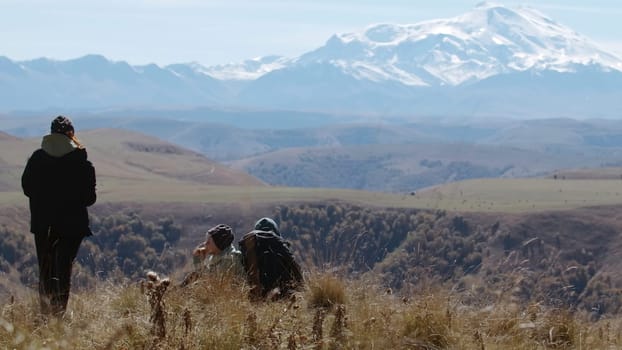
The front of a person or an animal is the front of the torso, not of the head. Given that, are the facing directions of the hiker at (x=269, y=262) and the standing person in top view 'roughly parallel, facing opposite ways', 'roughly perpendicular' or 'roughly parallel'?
roughly parallel

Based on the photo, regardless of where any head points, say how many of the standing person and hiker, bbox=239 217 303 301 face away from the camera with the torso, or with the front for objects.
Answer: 2

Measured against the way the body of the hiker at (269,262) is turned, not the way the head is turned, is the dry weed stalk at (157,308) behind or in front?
behind

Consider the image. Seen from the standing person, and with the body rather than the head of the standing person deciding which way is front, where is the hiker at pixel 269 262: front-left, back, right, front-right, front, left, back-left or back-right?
right

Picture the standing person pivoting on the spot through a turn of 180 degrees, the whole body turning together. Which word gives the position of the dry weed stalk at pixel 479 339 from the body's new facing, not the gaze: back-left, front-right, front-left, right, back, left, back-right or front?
front-left

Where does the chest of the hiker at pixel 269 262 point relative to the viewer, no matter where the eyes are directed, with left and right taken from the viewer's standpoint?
facing away from the viewer

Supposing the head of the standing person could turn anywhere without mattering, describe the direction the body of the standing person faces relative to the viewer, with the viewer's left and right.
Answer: facing away from the viewer

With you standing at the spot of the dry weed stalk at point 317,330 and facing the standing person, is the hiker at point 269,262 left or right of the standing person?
right

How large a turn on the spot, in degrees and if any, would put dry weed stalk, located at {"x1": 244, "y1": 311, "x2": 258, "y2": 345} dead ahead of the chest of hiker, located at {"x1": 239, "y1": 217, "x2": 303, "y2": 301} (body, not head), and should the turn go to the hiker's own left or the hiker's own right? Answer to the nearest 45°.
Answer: approximately 180°

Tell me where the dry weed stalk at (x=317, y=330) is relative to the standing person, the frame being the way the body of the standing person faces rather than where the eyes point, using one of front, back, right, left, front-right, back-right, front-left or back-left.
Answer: back-right

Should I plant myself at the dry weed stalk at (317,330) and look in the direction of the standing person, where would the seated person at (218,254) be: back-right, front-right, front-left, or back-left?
front-right
